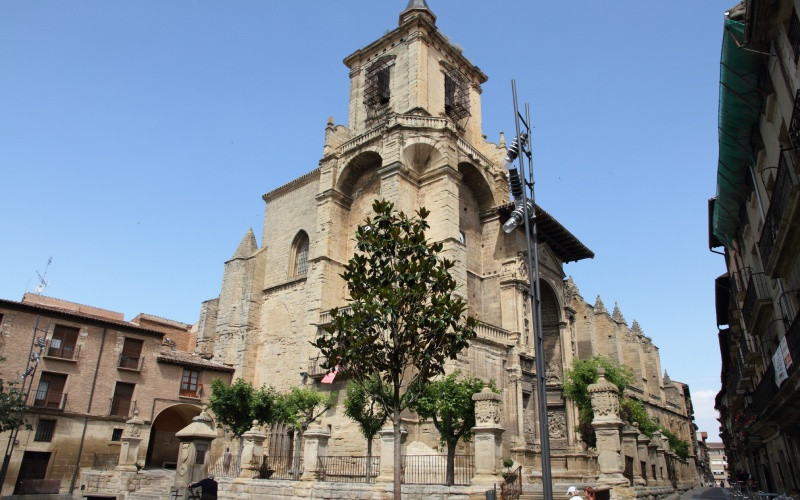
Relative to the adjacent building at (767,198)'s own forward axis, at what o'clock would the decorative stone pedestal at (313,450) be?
The decorative stone pedestal is roughly at 12 o'clock from the adjacent building.

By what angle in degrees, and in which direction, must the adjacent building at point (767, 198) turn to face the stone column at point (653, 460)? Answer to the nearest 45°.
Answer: approximately 90° to its right

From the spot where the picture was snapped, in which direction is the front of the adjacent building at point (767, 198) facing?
facing to the left of the viewer

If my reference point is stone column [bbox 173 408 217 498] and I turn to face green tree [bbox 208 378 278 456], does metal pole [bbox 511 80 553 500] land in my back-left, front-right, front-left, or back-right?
back-right

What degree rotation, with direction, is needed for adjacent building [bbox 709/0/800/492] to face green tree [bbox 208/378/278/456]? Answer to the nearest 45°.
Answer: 0° — it already faces it

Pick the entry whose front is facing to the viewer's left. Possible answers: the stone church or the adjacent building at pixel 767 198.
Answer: the adjacent building

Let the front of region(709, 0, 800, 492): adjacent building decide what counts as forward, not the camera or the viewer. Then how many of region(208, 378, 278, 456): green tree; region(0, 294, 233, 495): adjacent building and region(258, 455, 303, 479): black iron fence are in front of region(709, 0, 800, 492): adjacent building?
3

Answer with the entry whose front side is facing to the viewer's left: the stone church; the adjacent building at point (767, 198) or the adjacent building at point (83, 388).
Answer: the adjacent building at point (767, 198)
